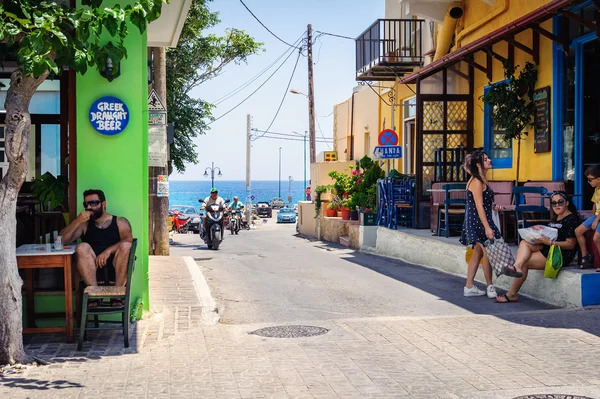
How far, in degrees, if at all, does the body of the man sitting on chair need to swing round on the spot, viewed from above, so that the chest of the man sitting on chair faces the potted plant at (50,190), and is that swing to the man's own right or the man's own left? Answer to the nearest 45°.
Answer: approximately 135° to the man's own right

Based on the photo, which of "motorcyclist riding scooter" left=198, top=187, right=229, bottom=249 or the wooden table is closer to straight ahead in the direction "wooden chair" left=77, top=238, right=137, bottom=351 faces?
the wooden table

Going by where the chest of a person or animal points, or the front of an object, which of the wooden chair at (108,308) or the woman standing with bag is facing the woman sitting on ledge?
the woman standing with bag

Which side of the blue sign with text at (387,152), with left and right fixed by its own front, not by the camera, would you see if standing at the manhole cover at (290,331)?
front

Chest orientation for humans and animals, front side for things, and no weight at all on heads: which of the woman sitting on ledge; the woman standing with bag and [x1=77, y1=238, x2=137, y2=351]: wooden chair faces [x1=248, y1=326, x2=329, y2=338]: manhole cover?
the woman sitting on ledge

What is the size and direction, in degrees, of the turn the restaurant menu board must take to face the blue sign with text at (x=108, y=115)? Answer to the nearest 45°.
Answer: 0° — it already faces it
